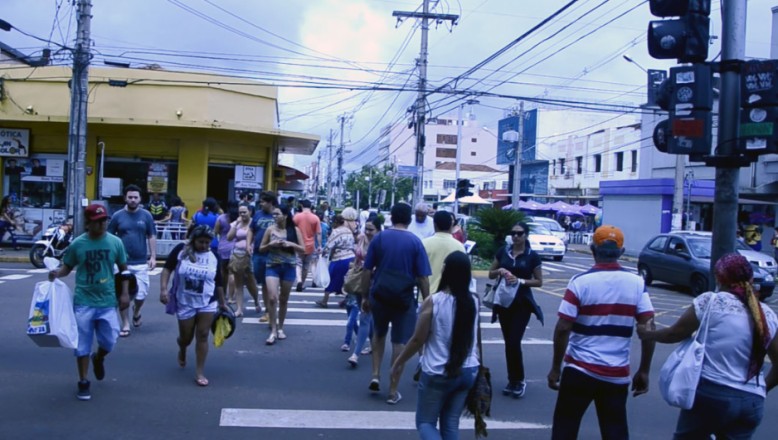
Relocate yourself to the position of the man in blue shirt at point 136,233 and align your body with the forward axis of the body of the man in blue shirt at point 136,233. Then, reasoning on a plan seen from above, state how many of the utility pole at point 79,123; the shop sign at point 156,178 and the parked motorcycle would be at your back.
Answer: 3

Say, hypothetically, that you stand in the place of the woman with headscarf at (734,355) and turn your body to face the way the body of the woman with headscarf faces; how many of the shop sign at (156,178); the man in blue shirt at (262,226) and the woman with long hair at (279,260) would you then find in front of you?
3

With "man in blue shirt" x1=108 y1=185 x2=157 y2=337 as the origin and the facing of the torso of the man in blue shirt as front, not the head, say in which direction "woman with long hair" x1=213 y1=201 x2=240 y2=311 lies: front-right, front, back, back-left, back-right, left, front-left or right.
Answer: back-left

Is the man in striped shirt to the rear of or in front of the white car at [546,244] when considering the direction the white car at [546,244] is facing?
in front

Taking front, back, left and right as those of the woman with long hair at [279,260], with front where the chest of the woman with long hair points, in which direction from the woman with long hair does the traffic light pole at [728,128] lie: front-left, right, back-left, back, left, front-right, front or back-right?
front-left

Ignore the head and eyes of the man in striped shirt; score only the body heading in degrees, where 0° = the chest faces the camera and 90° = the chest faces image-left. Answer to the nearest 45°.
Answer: approximately 180°

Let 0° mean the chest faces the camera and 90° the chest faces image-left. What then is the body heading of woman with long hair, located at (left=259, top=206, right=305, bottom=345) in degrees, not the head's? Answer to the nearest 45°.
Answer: approximately 0°

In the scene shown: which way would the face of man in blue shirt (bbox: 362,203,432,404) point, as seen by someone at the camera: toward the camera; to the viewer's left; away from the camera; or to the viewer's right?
away from the camera

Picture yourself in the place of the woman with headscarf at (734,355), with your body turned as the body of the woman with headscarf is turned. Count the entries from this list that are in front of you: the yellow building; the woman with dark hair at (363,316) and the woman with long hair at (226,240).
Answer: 3
